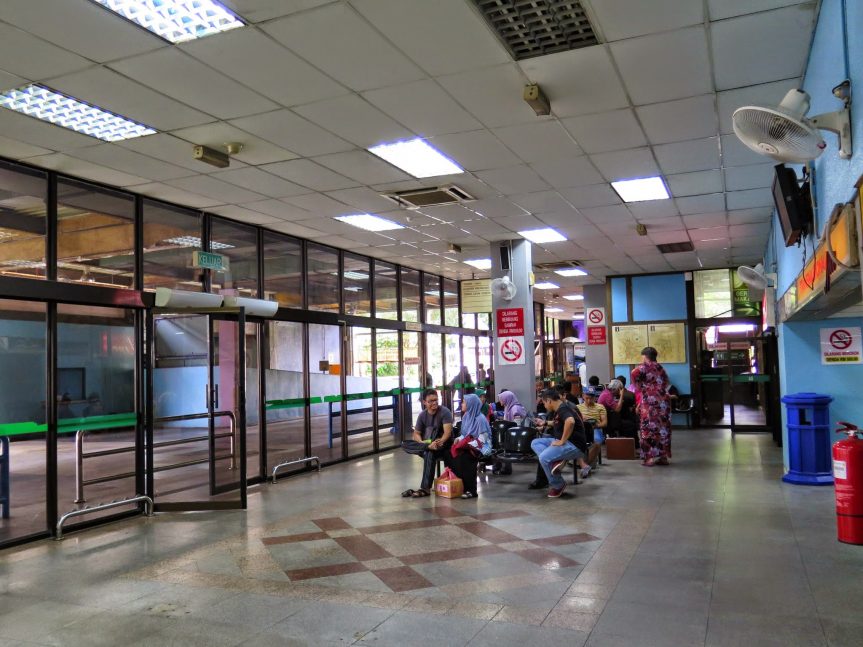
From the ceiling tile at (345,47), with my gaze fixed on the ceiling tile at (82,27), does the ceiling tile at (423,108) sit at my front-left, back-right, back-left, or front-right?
back-right

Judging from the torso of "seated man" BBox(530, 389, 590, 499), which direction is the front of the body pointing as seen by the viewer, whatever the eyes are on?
to the viewer's left

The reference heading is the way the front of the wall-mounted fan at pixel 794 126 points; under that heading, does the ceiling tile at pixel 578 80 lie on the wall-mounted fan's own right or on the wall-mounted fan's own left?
on the wall-mounted fan's own right

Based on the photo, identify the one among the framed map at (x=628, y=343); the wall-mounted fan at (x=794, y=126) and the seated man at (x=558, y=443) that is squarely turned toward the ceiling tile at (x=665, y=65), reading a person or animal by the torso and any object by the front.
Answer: the framed map

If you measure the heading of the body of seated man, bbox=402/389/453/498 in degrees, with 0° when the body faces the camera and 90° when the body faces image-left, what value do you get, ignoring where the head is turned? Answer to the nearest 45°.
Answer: approximately 45°

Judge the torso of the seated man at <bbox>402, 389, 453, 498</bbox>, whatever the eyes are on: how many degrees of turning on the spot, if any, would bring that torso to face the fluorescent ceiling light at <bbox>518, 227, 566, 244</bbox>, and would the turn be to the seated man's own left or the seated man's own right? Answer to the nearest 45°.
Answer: approximately 180°

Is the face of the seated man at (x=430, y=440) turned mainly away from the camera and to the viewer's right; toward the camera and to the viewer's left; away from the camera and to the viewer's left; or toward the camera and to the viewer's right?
toward the camera and to the viewer's right

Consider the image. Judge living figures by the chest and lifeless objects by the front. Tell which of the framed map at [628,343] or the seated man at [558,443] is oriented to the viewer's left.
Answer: the seated man

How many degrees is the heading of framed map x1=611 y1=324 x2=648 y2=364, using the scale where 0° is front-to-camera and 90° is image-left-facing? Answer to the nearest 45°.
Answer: approximately 0°

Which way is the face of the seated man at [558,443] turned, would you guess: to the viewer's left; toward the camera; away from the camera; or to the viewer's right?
to the viewer's left
